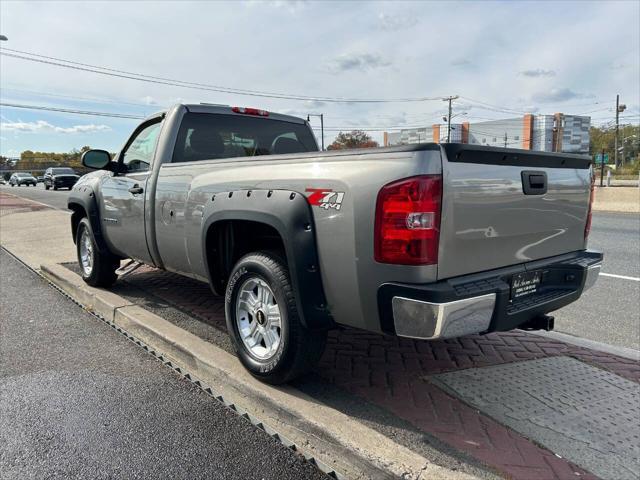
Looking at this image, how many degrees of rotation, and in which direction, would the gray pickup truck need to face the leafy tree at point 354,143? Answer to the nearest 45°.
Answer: approximately 45° to its right

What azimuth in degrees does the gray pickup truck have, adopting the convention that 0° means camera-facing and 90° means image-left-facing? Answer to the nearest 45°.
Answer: approximately 135°
